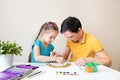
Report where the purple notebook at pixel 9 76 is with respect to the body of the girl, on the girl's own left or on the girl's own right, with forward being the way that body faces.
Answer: on the girl's own right

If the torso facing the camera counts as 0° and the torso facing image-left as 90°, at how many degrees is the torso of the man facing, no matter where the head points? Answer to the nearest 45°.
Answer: approximately 45°

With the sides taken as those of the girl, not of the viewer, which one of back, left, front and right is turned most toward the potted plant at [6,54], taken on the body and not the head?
right

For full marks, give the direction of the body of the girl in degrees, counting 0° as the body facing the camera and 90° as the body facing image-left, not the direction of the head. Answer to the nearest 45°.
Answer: approximately 315°

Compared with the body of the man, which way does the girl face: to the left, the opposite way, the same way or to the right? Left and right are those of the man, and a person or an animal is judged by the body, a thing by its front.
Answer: to the left

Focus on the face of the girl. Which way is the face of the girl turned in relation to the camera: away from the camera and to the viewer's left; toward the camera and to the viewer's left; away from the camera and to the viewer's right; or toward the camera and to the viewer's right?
toward the camera and to the viewer's right
